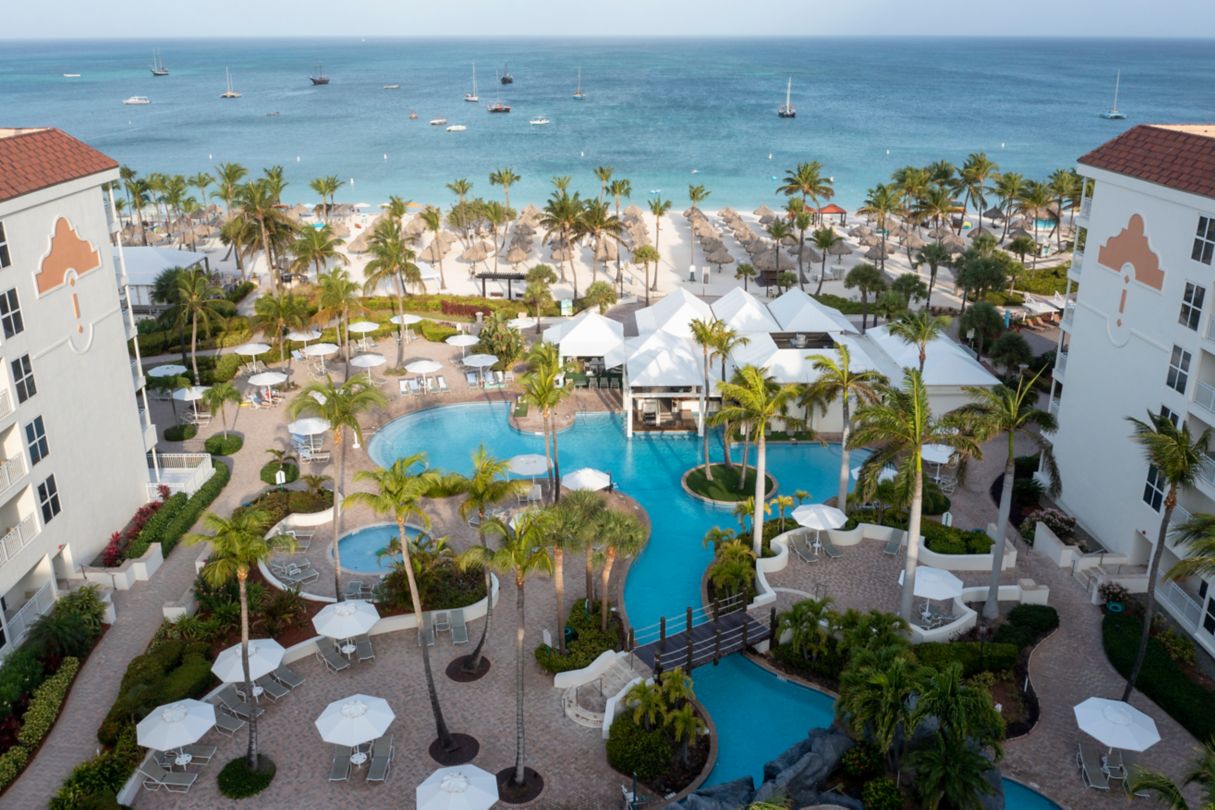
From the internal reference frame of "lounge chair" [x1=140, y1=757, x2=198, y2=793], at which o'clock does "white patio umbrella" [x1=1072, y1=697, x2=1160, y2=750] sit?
The white patio umbrella is roughly at 1 o'clock from the lounge chair.

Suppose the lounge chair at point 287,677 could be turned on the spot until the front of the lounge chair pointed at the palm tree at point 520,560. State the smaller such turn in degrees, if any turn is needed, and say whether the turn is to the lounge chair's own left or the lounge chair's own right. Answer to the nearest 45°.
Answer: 0° — it already faces it

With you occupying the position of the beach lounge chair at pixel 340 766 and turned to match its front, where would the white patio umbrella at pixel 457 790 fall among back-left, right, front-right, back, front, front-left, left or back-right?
front-left

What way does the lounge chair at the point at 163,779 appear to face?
to the viewer's right

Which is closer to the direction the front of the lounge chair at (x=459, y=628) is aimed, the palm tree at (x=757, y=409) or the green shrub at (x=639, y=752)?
the green shrub

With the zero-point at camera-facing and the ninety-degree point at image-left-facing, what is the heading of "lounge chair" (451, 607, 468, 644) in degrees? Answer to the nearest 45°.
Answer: approximately 0°

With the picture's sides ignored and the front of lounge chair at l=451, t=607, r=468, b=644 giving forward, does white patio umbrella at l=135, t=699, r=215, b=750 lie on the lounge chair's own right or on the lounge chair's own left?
on the lounge chair's own right
